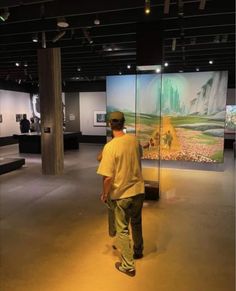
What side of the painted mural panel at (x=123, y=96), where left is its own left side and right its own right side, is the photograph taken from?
front

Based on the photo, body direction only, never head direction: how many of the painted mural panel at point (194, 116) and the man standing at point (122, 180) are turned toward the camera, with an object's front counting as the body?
1

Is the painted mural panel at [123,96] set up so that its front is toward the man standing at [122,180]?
yes

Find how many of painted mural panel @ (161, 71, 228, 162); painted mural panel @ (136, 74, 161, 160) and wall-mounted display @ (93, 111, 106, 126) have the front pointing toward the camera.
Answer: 3

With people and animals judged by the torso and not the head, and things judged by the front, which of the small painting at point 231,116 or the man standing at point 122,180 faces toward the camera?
the small painting

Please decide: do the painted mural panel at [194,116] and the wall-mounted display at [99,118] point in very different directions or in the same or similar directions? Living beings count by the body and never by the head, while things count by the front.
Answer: same or similar directions

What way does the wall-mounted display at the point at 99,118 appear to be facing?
toward the camera

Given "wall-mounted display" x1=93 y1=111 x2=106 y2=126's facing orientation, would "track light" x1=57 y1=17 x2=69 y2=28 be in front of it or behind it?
in front

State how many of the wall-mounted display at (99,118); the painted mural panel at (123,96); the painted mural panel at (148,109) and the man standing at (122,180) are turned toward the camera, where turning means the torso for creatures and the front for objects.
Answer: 3

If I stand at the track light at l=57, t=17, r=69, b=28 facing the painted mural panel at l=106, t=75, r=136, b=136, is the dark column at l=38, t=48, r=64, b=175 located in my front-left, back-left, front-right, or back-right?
front-left

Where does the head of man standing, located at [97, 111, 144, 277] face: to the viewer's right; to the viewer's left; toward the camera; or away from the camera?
away from the camera
